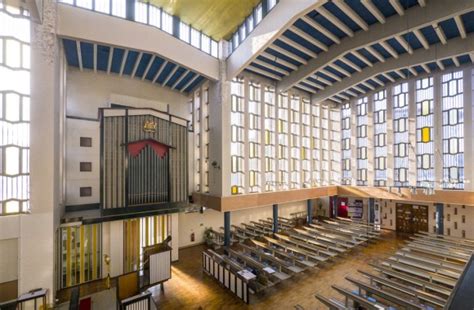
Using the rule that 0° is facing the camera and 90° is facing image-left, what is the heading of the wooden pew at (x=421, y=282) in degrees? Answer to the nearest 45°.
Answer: approximately 45°

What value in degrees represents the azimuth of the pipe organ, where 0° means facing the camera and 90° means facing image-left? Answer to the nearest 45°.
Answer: approximately 315°

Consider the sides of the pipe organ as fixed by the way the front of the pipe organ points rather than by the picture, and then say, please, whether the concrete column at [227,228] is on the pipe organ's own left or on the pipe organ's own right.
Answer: on the pipe organ's own left

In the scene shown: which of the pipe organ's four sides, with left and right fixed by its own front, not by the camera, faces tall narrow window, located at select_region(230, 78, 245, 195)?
left

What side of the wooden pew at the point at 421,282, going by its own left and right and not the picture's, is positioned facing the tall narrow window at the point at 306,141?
right

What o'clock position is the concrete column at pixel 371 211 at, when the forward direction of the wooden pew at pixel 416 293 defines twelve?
The concrete column is roughly at 4 o'clock from the wooden pew.

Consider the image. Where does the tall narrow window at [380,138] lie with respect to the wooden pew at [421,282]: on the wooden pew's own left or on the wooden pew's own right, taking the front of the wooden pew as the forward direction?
on the wooden pew's own right

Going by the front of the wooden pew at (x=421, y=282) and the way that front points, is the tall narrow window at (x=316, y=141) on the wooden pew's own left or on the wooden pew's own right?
on the wooden pew's own right

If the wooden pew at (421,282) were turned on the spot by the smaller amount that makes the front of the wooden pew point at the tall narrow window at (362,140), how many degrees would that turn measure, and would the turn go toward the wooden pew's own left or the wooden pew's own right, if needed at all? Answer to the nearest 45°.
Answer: approximately 135° to the wooden pew's own right
